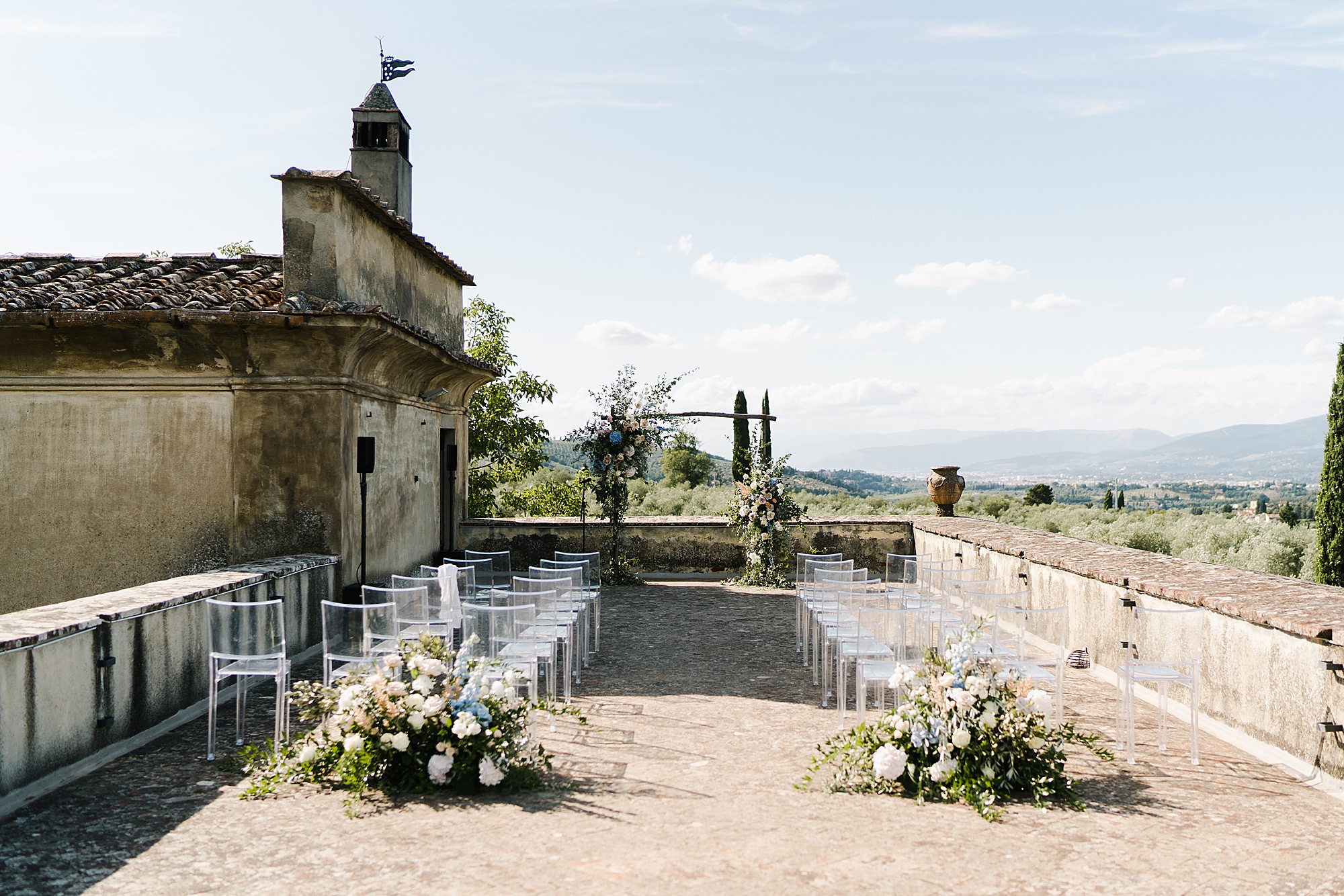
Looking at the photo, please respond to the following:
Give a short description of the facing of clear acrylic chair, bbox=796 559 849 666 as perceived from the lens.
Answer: facing away from the viewer

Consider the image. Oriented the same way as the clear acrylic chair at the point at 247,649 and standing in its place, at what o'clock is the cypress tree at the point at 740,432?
The cypress tree is roughly at 1 o'clock from the clear acrylic chair.

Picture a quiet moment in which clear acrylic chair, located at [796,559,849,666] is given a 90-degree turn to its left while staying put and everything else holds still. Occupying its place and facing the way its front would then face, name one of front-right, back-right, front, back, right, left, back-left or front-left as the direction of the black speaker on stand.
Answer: front

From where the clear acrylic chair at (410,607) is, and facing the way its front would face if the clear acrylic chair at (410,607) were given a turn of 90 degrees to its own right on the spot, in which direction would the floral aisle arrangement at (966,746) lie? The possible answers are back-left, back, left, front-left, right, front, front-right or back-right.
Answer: front-right

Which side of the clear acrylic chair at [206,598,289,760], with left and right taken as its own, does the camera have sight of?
back

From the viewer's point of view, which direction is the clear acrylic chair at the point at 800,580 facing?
away from the camera

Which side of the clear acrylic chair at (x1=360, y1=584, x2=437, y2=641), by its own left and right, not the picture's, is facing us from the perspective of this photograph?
back

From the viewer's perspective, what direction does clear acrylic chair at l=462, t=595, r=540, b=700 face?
away from the camera

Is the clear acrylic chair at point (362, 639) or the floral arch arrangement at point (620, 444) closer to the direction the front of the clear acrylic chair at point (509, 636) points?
the floral arch arrangement

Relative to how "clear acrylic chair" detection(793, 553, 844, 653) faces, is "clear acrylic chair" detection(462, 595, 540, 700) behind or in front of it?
behind

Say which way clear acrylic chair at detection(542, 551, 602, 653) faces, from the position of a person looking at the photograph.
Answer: facing away from the viewer
